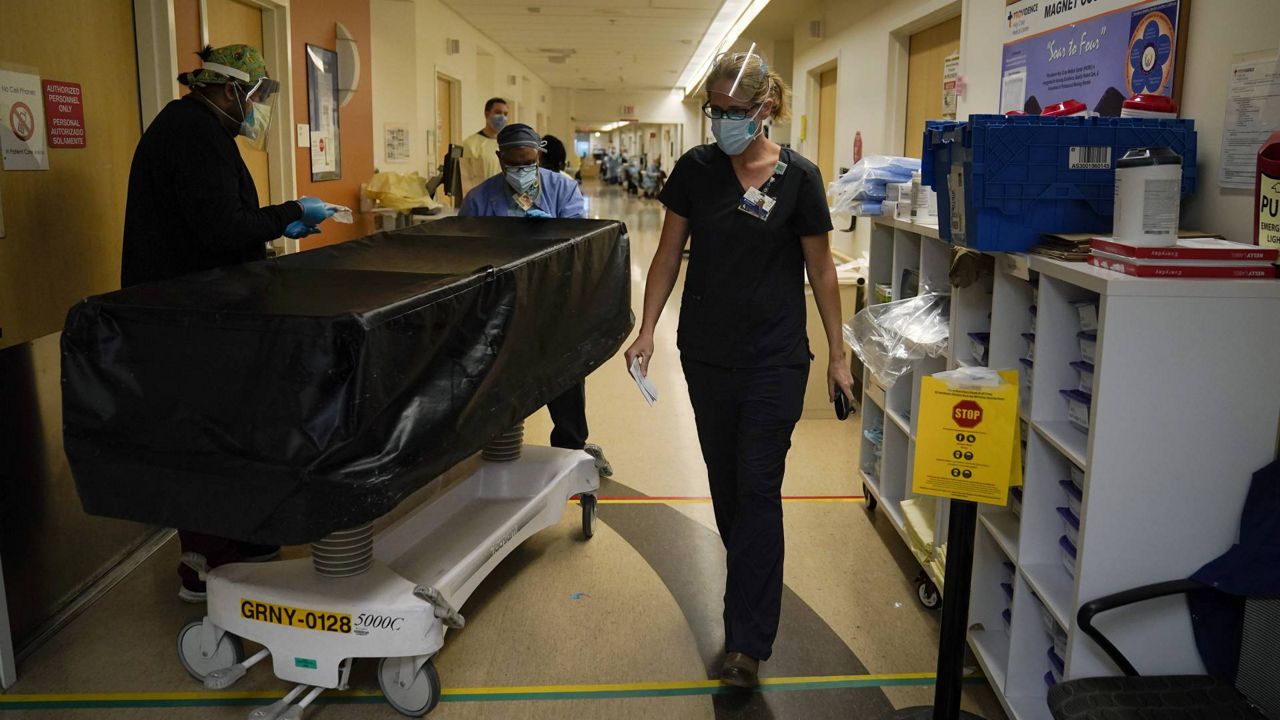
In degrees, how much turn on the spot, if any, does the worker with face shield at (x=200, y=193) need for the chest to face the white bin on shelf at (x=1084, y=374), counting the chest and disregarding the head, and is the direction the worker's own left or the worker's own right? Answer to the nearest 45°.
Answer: approximately 45° to the worker's own right

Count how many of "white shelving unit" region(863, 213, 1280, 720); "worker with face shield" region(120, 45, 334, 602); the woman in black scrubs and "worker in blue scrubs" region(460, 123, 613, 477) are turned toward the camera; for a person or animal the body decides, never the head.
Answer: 2

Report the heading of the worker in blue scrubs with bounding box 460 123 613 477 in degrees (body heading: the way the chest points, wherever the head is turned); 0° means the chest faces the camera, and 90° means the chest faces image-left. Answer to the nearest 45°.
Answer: approximately 0°

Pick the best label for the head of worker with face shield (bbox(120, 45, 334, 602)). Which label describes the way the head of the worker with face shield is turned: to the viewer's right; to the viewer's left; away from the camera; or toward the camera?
to the viewer's right

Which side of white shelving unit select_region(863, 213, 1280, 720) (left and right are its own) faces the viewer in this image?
left

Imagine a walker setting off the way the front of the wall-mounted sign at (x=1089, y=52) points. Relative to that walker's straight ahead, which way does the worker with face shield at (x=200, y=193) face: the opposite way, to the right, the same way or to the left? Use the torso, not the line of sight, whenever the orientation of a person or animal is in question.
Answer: the opposite way

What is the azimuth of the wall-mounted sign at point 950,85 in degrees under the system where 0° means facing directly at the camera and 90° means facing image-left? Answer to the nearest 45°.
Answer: approximately 45°

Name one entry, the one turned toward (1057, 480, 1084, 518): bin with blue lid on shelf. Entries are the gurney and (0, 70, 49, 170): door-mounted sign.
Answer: the door-mounted sign

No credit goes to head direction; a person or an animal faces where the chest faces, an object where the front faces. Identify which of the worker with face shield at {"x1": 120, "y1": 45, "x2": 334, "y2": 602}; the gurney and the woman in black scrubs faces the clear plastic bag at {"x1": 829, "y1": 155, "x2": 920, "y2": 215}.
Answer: the worker with face shield

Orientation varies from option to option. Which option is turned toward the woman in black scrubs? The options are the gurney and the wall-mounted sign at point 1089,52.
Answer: the wall-mounted sign
